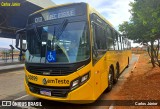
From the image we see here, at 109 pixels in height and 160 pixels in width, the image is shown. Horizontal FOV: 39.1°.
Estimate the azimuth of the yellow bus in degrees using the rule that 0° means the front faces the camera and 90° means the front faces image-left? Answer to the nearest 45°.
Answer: approximately 45°
